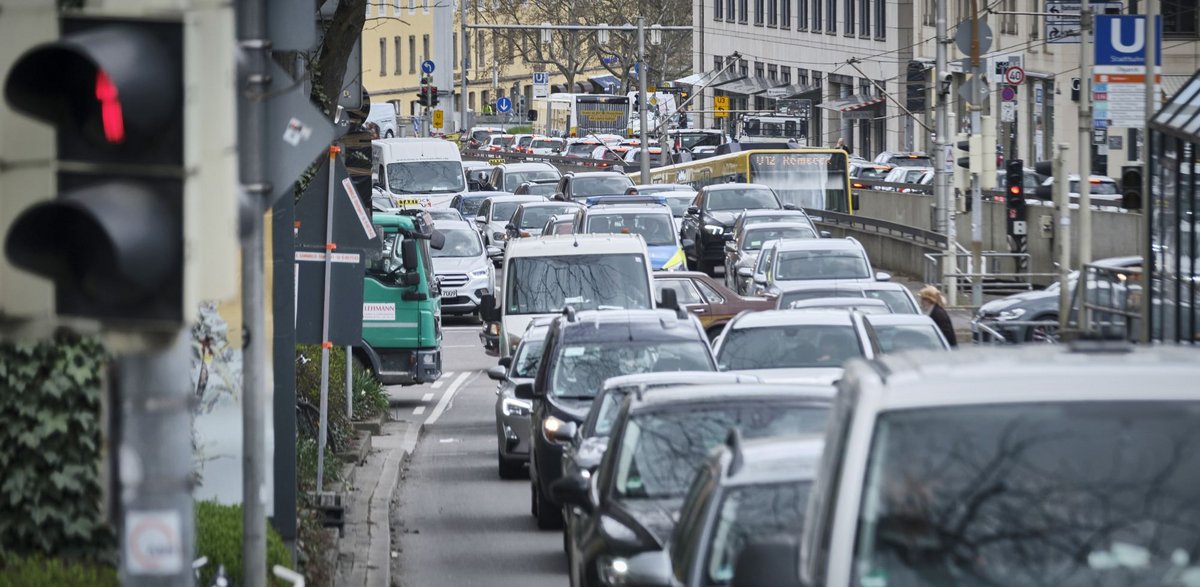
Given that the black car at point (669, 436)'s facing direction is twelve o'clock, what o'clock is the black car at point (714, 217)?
the black car at point (714, 217) is roughly at 6 o'clock from the black car at point (669, 436).

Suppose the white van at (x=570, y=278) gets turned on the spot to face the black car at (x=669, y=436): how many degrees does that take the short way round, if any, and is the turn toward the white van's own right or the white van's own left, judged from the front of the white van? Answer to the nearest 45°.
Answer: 0° — it already faces it

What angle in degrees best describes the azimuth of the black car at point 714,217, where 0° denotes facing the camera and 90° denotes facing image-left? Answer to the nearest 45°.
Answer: approximately 0°

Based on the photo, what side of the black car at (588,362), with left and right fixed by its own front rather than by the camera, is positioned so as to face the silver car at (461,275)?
back

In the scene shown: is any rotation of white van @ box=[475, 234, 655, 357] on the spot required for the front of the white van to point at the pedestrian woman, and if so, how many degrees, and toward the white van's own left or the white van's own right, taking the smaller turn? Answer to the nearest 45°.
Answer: approximately 45° to the white van's own left

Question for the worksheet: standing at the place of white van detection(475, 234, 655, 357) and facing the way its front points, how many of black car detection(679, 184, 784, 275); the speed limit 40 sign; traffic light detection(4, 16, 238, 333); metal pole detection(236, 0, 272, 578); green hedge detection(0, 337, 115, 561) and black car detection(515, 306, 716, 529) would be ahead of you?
4

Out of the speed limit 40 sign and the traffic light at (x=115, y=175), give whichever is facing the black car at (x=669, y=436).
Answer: the speed limit 40 sign

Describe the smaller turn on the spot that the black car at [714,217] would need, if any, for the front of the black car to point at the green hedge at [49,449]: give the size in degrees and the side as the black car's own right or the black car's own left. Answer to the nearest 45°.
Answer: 0° — it already faces it

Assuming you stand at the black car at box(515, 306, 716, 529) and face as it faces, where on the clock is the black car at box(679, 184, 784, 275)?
the black car at box(679, 184, 784, 275) is roughly at 6 o'clock from the black car at box(515, 306, 716, 529).

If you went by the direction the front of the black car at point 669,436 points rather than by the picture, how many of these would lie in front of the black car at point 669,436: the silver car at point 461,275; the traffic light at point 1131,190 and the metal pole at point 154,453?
1
